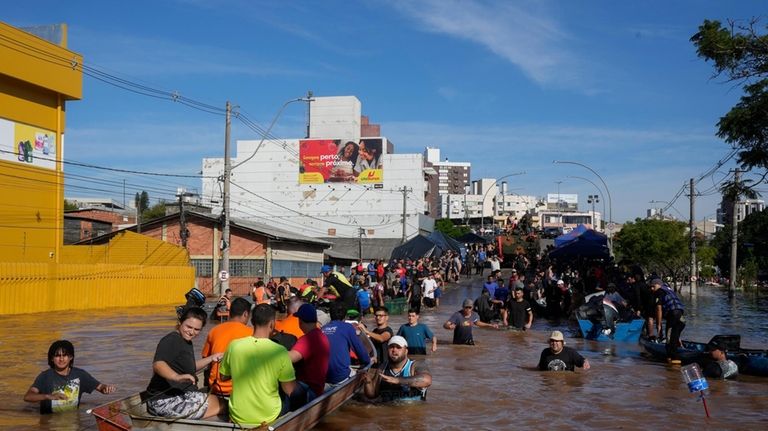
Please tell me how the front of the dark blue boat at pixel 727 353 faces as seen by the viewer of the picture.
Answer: facing to the left of the viewer

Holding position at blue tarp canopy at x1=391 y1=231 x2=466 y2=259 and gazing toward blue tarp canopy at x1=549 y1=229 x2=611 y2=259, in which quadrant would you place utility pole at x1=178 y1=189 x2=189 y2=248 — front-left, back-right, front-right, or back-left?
back-right

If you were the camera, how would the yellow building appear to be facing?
facing the viewer and to the right of the viewer

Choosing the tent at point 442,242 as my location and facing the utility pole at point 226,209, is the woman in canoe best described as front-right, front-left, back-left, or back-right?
front-left

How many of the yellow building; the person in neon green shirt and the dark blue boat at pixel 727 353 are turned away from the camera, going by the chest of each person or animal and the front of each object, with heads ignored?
1

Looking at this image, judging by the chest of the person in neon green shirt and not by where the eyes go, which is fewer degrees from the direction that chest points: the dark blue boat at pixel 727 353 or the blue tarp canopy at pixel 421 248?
the blue tarp canopy

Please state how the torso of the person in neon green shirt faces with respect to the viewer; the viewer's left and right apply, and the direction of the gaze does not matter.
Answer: facing away from the viewer

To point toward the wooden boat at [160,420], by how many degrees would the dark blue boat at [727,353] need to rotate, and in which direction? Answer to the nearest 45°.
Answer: approximately 45° to its left

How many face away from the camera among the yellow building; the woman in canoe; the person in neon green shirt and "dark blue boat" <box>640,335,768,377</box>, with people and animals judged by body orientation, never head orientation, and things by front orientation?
1
